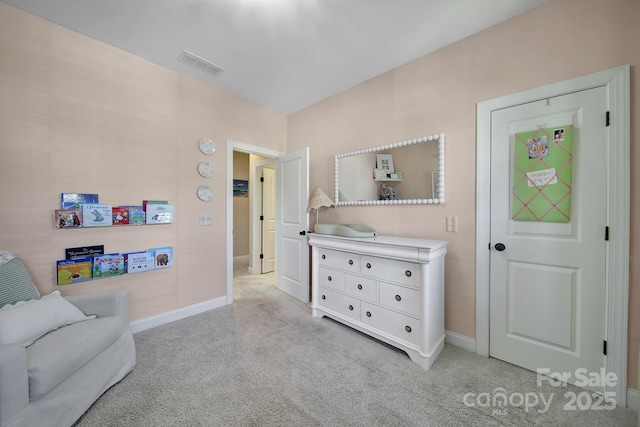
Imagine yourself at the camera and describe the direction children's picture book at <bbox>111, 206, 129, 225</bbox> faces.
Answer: facing the viewer

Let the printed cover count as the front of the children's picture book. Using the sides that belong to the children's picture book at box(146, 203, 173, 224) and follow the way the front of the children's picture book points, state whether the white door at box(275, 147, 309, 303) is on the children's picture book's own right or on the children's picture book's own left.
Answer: on the children's picture book's own left

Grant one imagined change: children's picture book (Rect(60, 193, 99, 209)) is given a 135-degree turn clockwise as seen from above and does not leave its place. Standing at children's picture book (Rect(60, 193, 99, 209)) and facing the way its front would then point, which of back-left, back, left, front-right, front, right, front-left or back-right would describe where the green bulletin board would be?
back

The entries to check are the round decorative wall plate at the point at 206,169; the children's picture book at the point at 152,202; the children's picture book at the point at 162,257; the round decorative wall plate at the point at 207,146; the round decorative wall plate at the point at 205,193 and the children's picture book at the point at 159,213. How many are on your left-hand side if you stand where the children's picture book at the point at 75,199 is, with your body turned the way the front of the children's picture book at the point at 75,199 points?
6

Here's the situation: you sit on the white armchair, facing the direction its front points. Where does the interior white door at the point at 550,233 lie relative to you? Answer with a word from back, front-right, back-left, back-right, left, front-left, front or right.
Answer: front

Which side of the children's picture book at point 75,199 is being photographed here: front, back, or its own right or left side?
front

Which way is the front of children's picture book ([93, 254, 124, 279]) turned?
toward the camera

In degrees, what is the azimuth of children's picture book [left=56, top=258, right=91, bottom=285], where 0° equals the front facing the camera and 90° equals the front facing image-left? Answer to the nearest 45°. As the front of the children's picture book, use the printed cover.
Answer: approximately 0°

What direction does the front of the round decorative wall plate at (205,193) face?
toward the camera

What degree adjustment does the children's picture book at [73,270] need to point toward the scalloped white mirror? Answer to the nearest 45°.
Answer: approximately 45° to its left
